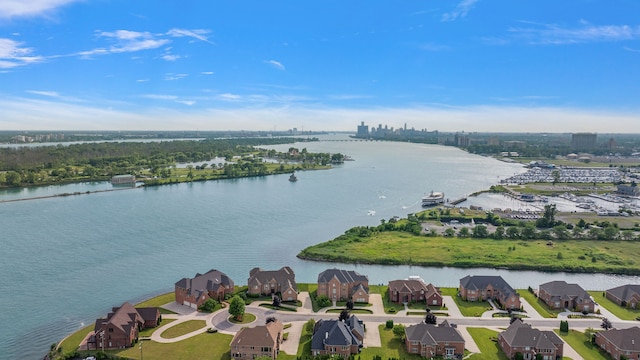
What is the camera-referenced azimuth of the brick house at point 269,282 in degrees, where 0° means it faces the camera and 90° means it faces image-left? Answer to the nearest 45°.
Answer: approximately 0°

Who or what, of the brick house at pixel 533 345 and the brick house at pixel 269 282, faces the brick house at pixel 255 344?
the brick house at pixel 269 282

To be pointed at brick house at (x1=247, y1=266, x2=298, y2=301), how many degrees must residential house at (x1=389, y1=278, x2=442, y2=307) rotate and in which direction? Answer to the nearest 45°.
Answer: approximately 90° to its right

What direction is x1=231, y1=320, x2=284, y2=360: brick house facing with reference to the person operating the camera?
facing away from the viewer

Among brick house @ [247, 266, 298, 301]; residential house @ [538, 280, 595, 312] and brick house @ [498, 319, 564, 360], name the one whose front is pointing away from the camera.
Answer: brick house @ [498, 319, 564, 360]

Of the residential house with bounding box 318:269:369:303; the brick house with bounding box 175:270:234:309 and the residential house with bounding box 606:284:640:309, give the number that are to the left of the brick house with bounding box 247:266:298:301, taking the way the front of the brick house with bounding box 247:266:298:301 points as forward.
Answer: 2

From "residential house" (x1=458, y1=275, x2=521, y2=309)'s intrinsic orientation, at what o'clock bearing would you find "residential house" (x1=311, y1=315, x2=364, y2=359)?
"residential house" (x1=311, y1=315, x2=364, y2=359) is roughly at 1 o'clock from "residential house" (x1=458, y1=275, x2=521, y2=309).

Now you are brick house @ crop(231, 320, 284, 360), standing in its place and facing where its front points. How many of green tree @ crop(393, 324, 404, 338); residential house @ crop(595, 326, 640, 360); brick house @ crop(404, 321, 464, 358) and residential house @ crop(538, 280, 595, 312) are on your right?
4

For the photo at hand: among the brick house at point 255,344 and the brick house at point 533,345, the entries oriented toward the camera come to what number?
0

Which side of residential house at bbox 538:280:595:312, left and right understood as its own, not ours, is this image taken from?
front

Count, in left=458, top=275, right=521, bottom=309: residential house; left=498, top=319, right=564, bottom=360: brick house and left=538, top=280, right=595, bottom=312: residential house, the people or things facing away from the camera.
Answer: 1

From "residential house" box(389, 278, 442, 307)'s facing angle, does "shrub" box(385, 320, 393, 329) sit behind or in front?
in front

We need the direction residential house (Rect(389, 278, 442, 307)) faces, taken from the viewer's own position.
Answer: facing the viewer

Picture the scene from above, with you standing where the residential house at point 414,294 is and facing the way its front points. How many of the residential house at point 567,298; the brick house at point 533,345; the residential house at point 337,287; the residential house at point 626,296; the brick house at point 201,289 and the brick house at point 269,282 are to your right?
3

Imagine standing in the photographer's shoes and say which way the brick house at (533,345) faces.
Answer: facing away from the viewer

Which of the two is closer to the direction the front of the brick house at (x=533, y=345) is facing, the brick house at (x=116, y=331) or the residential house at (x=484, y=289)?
the residential house

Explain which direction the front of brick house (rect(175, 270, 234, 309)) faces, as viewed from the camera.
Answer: facing the viewer and to the right of the viewer

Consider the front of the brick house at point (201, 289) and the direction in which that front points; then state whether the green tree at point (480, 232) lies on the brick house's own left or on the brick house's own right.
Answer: on the brick house's own left
